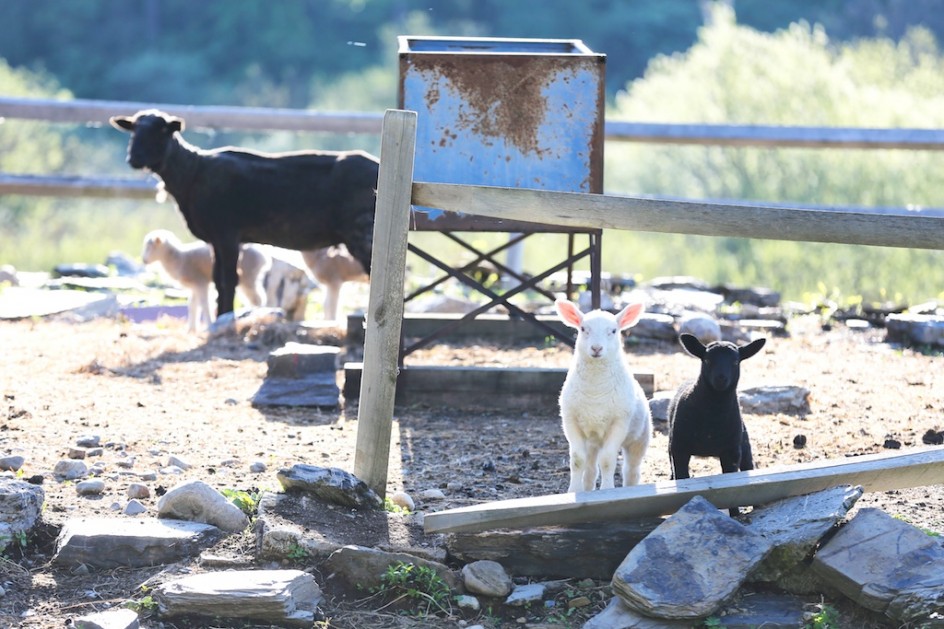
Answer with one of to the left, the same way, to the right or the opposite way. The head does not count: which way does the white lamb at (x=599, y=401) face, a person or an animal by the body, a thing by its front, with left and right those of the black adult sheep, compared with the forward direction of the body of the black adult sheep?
to the left

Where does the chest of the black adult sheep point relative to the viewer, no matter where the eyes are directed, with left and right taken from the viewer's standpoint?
facing to the left of the viewer

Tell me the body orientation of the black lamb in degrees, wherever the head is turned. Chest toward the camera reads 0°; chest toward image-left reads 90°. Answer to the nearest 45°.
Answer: approximately 0°

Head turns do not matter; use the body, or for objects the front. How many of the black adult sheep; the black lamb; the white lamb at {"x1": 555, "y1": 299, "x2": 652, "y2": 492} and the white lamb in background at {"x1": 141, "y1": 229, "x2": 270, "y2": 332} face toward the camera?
2

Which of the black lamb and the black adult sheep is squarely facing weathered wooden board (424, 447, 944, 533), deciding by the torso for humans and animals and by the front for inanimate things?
the black lamb

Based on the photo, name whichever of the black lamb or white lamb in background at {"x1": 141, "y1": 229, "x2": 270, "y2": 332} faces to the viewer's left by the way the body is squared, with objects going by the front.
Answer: the white lamb in background

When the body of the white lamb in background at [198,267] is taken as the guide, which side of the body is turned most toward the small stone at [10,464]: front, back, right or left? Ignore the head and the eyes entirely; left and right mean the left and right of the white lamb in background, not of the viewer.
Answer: left

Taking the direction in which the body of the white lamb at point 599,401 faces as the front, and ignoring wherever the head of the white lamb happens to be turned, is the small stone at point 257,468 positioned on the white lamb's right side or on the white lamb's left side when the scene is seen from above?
on the white lamb's right side

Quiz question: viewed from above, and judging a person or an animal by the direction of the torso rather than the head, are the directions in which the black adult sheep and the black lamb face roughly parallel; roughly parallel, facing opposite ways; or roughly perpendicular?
roughly perpendicular

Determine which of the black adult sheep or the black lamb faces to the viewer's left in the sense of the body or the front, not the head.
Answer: the black adult sheep

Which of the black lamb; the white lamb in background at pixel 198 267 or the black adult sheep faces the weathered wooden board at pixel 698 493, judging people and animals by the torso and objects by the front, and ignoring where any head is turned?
the black lamb

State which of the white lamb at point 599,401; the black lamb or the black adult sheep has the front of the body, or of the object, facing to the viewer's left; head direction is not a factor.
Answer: the black adult sheep

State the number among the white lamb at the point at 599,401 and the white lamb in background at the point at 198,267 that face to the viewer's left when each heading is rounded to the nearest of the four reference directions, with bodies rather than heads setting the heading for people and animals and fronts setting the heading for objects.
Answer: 1

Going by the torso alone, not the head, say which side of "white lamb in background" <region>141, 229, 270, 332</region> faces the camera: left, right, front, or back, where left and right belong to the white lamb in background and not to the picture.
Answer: left

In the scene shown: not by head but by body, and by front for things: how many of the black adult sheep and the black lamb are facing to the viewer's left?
1
